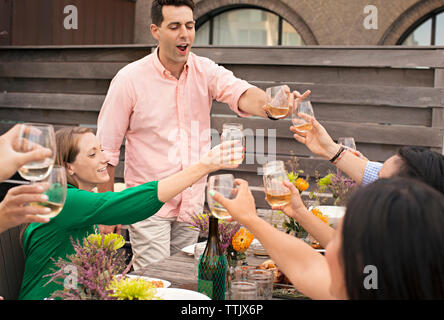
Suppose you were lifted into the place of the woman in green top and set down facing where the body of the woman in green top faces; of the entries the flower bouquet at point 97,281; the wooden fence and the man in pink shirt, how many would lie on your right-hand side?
1

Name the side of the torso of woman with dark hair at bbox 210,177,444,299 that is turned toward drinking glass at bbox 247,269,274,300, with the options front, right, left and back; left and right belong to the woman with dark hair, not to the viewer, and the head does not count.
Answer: front

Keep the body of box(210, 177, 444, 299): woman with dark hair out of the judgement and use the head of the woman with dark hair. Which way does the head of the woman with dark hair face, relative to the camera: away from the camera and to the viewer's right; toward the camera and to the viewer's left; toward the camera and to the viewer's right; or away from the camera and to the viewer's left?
away from the camera and to the viewer's left

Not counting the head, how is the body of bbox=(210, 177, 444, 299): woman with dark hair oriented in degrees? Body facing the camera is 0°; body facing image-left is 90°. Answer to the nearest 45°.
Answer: approximately 135°

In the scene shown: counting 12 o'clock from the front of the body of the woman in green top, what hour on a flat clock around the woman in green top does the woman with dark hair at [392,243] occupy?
The woman with dark hair is roughly at 2 o'clock from the woman in green top.

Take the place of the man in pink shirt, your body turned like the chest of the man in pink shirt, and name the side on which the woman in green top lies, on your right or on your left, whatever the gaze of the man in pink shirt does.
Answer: on your right

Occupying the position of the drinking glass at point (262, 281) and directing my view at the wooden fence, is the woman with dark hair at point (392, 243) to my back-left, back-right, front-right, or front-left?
back-right

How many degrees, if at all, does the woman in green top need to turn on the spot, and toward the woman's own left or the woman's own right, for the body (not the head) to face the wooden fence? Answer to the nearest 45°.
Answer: approximately 45° to the woman's own left

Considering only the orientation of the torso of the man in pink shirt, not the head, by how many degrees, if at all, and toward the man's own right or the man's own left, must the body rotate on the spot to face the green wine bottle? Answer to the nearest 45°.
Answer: approximately 45° to the man's own right

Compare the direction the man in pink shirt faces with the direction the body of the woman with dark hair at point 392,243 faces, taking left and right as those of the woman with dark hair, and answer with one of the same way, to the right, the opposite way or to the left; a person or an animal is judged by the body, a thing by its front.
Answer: the opposite way

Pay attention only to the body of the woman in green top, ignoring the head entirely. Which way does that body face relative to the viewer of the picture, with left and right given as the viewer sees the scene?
facing to the right of the viewer

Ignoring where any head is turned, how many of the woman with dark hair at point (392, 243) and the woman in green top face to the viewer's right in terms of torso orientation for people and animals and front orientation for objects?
1
